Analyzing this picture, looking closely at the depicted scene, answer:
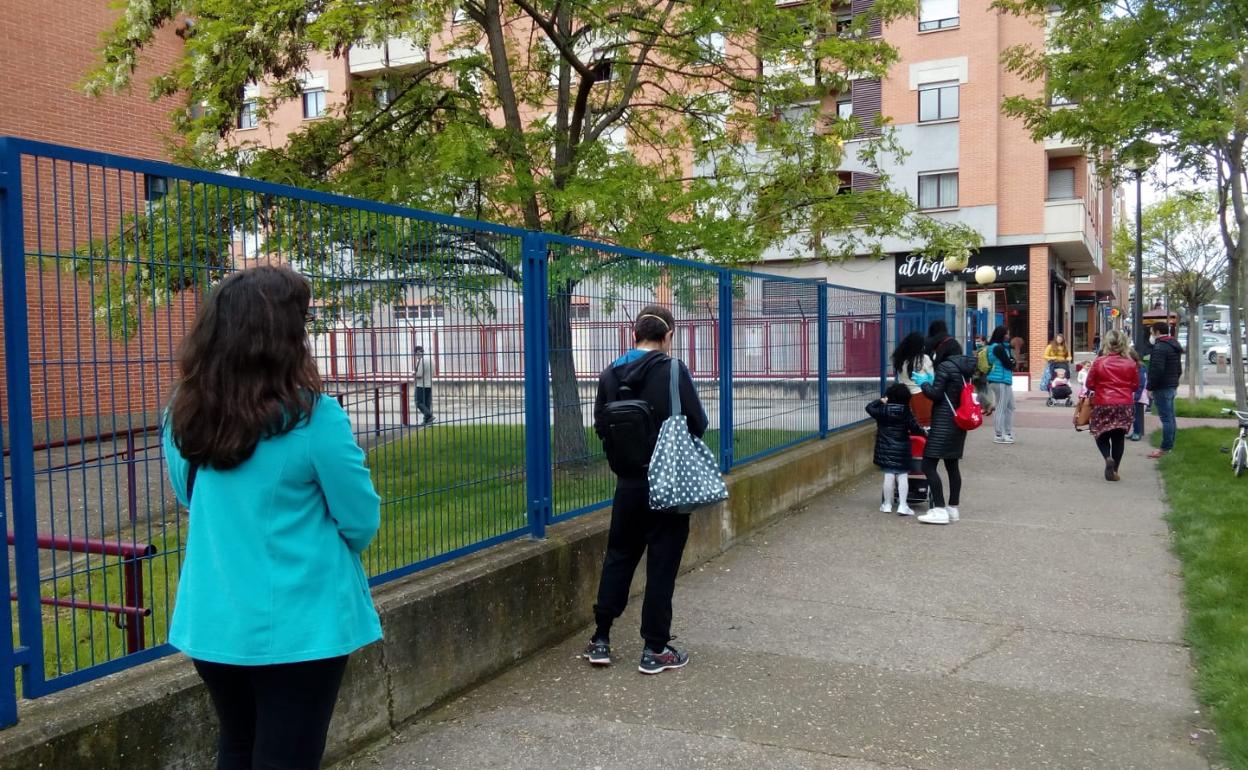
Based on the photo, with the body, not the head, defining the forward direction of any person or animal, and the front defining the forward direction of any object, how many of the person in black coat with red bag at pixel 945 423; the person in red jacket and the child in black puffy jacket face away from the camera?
2

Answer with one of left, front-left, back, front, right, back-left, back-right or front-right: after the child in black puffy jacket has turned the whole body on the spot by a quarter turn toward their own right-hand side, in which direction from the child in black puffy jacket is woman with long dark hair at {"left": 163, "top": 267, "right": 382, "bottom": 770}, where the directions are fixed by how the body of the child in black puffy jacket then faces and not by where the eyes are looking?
right

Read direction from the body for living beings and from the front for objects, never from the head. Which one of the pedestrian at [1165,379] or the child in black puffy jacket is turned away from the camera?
the child in black puffy jacket
